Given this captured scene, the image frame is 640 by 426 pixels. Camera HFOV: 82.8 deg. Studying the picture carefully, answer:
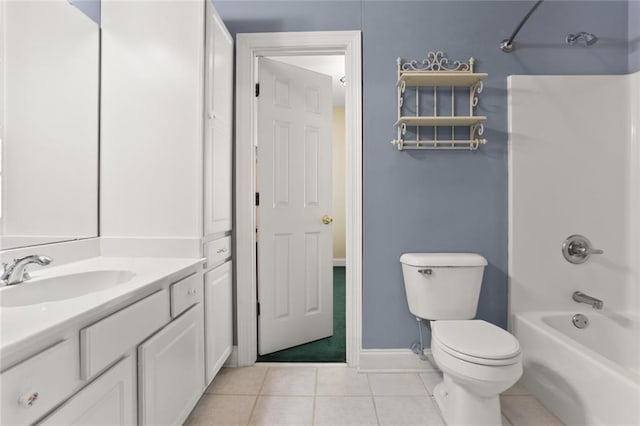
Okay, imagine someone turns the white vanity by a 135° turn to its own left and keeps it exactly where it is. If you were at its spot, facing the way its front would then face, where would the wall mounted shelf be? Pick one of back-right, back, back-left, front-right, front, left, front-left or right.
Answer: right

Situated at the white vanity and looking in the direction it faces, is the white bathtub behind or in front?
in front

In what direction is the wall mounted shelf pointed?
toward the camera

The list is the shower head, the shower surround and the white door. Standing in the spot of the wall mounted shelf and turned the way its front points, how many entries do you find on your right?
1

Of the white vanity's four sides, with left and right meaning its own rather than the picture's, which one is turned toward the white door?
left

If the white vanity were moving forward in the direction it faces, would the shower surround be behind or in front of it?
in front

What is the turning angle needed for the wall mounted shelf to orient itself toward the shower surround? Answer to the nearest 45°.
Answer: approximately 90° to its left

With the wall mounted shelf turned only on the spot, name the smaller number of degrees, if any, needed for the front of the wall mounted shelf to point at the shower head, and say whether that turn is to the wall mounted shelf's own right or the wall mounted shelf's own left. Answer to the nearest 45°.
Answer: approximately 90° to the wall mounted shelf's own left

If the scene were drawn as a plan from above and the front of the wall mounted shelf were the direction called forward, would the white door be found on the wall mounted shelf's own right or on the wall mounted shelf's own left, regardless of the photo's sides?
on the wall mounted shelf's own right

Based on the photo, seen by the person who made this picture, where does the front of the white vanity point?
facing the viewer and to the right of the viewer
